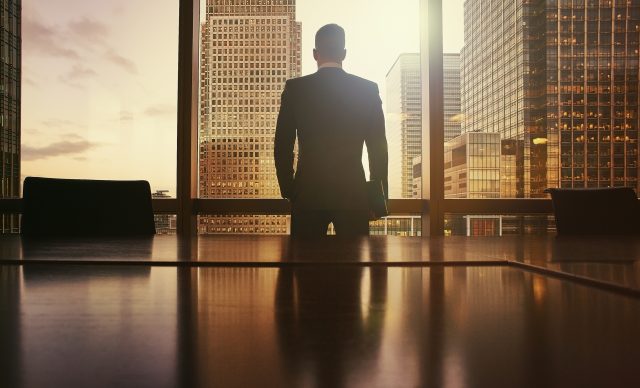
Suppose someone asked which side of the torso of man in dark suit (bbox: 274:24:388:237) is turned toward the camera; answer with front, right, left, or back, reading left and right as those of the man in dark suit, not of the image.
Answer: back

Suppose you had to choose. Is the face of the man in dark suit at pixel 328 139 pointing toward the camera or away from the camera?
away from the camera

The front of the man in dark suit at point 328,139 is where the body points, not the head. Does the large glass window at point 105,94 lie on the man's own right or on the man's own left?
on the man's own left

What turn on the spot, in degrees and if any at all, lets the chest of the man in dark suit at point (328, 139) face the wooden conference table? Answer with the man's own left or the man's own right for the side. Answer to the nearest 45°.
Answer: approximately 180°

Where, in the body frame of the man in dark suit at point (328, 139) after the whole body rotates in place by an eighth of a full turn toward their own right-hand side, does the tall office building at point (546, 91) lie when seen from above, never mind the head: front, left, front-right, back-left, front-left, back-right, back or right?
front

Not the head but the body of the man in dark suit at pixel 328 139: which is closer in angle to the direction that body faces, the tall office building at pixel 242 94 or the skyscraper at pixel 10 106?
the tall office building

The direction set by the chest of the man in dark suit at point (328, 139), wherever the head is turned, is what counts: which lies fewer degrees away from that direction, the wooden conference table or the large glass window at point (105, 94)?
the large glass window

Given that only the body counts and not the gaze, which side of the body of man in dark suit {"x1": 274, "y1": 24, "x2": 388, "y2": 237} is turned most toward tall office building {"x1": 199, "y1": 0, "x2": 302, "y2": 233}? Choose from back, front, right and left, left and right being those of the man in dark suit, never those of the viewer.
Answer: front

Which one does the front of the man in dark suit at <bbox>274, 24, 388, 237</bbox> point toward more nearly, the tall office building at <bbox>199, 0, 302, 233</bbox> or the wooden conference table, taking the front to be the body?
the tall office building

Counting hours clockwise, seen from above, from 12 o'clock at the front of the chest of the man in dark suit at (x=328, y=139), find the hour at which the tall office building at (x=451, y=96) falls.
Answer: The tall office building is roughly at 1 o'clock from the man in dark suit.

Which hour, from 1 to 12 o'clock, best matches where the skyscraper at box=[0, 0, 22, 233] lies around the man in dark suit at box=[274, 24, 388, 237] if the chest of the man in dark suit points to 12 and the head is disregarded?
The skyscraper is roughly at 10 o'clock from the man in dark suit.
